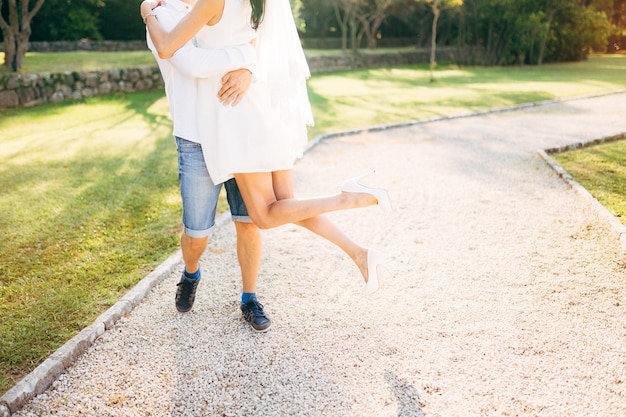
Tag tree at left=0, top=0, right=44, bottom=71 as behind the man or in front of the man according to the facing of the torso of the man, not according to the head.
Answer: behind

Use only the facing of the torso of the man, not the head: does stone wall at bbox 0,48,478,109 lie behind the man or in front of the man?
behind

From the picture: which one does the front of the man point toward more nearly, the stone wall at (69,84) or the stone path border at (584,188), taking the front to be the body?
the stone path border

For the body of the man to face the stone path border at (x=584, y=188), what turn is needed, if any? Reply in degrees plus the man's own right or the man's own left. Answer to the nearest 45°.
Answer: approximately 90° to the man's own left

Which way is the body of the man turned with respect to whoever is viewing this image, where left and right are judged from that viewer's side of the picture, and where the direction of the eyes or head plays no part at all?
facing the viewer and to the right of the viewer
